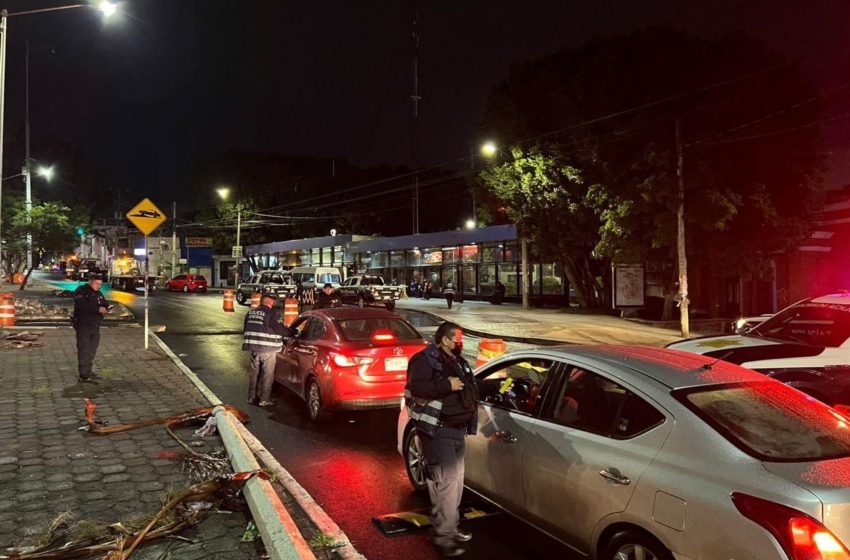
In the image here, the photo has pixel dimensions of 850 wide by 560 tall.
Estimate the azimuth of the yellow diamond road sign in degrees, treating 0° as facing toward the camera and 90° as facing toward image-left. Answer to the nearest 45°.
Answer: approximately 0°

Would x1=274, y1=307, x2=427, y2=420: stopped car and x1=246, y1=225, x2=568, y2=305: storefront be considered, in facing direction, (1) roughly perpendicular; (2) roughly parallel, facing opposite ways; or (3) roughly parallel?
roughly perpendicular

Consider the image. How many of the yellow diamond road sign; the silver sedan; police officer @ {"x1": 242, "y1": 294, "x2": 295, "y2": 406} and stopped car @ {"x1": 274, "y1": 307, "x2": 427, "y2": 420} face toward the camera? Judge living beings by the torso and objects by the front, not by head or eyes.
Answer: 1

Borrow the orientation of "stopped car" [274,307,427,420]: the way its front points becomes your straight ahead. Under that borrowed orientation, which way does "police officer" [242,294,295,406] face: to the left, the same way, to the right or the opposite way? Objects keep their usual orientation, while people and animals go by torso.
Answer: to the right

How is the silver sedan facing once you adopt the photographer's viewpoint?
facing away from the viewer and to the left of the viewer

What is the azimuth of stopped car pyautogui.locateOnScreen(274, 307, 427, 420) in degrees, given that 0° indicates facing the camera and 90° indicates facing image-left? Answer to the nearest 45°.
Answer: approximately 135°

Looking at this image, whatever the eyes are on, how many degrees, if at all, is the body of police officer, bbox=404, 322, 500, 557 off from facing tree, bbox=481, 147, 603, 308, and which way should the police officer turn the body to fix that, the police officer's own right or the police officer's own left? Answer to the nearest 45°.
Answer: approximately 135° to the police officer's own left

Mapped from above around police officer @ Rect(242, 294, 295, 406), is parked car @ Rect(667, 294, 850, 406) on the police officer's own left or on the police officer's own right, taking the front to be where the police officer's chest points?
on the police officer's own right

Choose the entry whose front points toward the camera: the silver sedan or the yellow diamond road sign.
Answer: the yellow diamond road sign

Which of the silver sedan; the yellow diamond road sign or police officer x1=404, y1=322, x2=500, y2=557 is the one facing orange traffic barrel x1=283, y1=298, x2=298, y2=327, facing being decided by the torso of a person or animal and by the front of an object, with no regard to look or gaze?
the silver sedan

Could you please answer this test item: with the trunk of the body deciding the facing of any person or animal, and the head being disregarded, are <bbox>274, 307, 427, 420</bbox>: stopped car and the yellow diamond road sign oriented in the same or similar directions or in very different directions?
very different directions

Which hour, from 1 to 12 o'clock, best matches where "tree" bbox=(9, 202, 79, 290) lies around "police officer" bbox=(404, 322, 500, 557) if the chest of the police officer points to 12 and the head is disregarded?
The tree is roughly at 6 o'clock from the police officer.

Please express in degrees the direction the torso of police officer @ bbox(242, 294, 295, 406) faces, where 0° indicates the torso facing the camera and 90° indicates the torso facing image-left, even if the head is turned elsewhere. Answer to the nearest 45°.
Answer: approximately 225°

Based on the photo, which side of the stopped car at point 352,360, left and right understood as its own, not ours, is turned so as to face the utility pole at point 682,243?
right

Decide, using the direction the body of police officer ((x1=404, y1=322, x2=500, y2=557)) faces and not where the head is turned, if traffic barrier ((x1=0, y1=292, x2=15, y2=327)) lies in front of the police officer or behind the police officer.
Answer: behind

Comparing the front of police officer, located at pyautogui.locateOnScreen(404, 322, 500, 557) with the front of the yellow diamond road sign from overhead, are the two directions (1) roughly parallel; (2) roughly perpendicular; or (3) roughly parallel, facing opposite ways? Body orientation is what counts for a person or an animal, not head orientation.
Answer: roughly parallel

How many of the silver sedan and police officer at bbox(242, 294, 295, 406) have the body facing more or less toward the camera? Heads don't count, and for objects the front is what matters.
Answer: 0

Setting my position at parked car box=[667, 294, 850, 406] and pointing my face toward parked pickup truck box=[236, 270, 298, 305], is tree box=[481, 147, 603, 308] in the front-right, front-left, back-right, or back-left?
front-right
